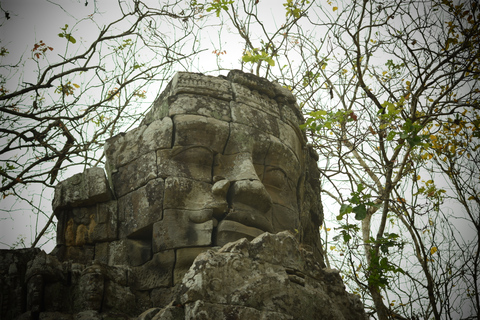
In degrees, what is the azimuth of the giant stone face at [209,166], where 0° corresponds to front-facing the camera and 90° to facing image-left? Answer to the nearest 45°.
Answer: approximately 315°
